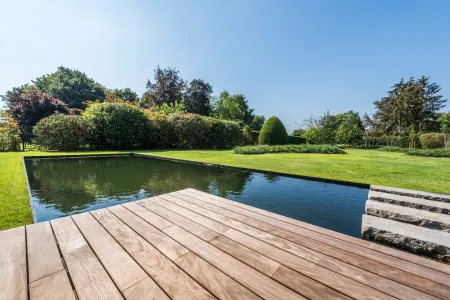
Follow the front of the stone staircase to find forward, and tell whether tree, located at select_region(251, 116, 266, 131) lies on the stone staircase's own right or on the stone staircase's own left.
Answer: on the stone staircase's own right

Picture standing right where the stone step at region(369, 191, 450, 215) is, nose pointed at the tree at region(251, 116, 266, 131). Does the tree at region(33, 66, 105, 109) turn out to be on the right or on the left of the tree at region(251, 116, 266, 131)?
left

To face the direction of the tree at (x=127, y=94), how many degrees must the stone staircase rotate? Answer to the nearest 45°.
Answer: approximately 45° to its right

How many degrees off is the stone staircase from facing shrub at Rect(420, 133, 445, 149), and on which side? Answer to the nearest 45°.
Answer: approximately 135° to its right

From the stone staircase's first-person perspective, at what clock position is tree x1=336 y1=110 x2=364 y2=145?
The tree is roughly at 4 o'clock from the stone staircase.

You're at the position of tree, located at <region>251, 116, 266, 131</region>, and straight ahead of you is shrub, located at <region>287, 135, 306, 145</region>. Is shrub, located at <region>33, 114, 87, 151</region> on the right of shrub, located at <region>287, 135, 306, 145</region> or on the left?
right

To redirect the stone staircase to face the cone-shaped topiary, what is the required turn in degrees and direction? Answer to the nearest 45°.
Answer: approximately 90° to its right

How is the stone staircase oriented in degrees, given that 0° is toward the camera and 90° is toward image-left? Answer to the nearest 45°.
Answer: approximately 45°
